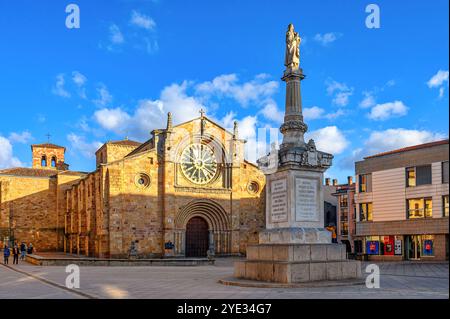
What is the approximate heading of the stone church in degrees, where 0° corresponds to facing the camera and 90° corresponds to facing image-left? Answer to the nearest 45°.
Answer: approximately 0°

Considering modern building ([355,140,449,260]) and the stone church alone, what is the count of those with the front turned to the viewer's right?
0

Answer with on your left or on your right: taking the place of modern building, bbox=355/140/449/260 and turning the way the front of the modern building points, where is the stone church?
on your right

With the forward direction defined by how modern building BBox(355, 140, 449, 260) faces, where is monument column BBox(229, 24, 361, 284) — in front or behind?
in front

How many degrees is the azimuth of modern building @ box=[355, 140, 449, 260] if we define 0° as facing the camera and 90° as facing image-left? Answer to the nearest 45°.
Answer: approximately 45°

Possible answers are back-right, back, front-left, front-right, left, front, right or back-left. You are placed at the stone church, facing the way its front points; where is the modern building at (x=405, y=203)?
front-left

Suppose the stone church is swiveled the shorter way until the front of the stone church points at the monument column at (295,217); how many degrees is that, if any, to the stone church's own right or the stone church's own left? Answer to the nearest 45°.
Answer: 0° — it already faces it
